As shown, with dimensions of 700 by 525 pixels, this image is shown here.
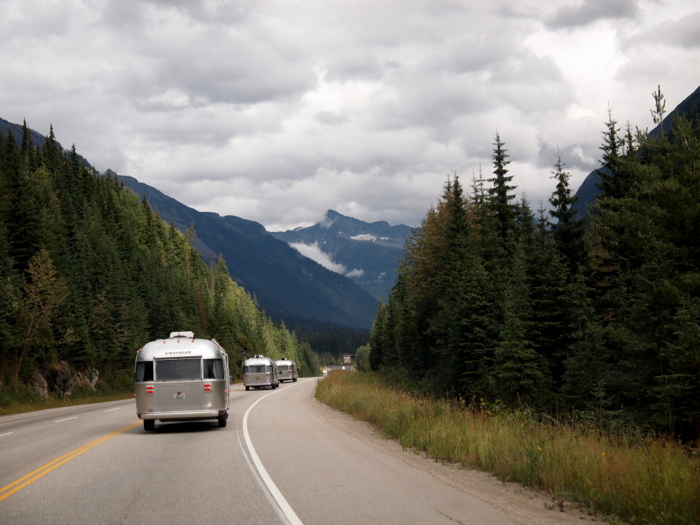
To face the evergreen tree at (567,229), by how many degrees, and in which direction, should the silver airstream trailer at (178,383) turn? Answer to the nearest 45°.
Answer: approximately 45° to its right

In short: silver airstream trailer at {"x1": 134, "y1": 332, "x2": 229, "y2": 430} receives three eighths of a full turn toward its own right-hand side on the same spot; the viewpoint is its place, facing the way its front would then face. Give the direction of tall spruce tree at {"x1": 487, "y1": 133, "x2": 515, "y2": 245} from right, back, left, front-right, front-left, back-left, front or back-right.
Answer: left

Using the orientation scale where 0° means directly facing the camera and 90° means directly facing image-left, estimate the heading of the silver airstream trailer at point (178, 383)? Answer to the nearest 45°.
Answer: approximately 180°

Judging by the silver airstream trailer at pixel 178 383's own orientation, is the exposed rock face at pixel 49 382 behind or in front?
in front
